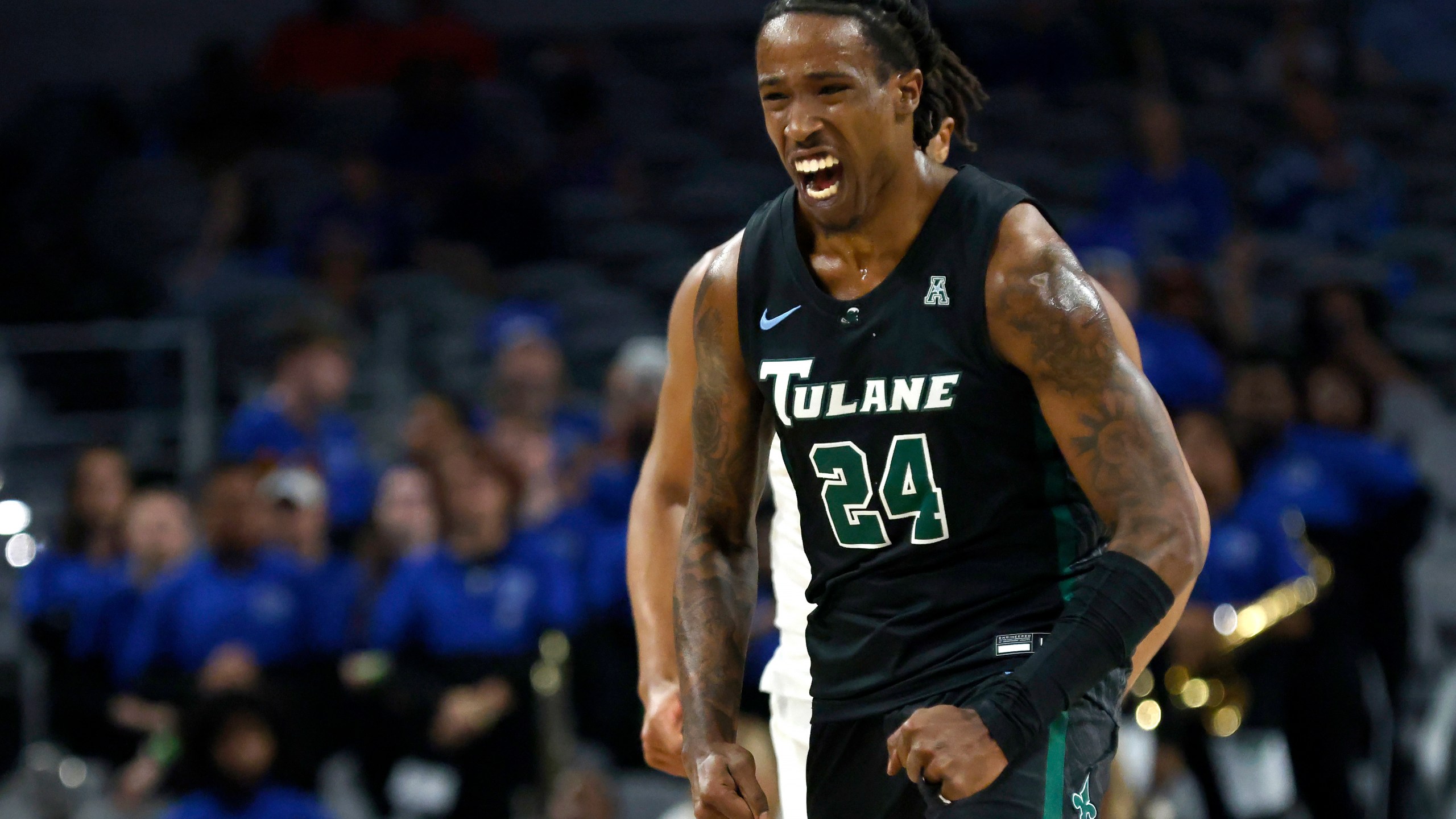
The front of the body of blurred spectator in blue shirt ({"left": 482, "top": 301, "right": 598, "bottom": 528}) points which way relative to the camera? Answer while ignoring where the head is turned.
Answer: toward the camera

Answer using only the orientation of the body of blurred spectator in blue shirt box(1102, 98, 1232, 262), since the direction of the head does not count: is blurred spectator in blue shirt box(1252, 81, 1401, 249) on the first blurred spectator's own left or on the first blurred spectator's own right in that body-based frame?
on the first blurred spectator's own left

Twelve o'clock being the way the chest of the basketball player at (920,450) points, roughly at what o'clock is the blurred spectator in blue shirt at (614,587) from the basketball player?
The blurred spectator in blue shirt is roughly at 4 o'clock from the basketball player.

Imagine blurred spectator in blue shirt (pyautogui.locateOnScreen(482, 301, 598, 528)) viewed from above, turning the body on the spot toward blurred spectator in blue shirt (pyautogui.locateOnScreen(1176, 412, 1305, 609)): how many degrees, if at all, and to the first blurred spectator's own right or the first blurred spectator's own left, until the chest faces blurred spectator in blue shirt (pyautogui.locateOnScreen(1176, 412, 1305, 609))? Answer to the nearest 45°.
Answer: approximately 45° to the first blurred spectator's own left

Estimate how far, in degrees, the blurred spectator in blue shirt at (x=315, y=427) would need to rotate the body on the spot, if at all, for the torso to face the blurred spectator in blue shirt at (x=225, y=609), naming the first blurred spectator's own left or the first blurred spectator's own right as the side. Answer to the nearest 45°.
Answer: approximately 90° to the first blurred spectator's own right

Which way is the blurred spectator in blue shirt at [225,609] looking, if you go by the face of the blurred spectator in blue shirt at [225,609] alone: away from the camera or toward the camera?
toward the camera

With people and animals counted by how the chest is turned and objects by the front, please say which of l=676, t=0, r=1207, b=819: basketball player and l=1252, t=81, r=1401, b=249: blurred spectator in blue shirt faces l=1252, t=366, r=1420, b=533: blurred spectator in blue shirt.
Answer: l=1252, t=81, r=1401, b=249: blurred spectator in blue shirt

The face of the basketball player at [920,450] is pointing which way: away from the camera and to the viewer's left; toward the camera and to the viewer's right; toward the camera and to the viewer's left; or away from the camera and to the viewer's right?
toward the camera and to the viewer's left

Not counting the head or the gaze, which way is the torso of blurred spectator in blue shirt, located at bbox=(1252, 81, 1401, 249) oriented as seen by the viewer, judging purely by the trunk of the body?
toward the camera

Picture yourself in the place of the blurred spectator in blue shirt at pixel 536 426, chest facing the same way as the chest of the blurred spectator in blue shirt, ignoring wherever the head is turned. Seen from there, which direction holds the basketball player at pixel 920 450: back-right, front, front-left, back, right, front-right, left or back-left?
front

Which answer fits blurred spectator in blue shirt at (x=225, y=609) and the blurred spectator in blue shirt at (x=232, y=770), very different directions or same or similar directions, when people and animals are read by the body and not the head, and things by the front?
same or similar directions

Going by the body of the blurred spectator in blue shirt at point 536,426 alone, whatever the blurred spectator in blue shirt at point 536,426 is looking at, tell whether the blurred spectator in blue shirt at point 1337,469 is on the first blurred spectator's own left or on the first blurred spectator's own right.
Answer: on the first blurred spectator's own left

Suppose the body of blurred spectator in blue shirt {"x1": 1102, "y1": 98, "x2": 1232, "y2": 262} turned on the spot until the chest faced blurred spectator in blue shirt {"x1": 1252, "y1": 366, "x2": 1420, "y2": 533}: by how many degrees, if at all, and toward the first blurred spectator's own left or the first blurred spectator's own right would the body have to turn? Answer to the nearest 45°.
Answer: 0° — they already face them
